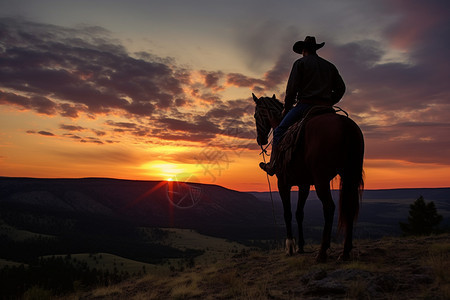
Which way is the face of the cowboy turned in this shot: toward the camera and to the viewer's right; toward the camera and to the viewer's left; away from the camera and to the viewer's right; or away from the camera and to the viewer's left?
away from the camera and to the viewer's left

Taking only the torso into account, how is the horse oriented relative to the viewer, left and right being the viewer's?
facing away from the viewer and to the left of the viewer

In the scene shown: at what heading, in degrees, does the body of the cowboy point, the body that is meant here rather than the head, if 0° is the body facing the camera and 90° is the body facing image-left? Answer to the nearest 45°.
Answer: approximately 135°
